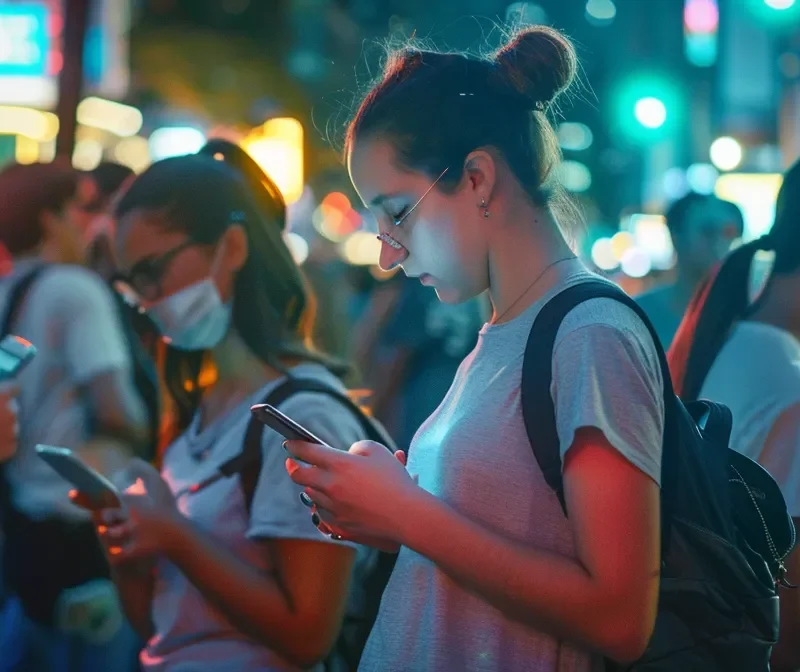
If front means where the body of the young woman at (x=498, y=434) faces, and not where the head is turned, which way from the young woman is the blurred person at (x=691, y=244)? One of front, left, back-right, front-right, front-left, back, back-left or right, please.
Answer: right

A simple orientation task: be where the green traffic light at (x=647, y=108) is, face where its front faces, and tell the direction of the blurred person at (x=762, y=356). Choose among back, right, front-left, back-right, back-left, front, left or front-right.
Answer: front

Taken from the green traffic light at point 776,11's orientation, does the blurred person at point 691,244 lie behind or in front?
in front

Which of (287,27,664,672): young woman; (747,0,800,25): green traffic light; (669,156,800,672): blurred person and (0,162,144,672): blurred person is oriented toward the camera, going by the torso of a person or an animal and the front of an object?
the green traffic light

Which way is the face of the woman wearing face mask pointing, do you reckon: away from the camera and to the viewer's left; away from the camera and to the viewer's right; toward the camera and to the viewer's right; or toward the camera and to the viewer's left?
toward the camera and to the viewer's left

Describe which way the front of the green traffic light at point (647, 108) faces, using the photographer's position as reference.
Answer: facing the viewer

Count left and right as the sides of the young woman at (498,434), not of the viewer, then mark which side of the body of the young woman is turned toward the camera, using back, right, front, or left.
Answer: left

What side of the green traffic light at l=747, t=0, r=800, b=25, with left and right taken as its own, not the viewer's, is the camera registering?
front

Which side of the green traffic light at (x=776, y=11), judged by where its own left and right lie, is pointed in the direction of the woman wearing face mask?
front
